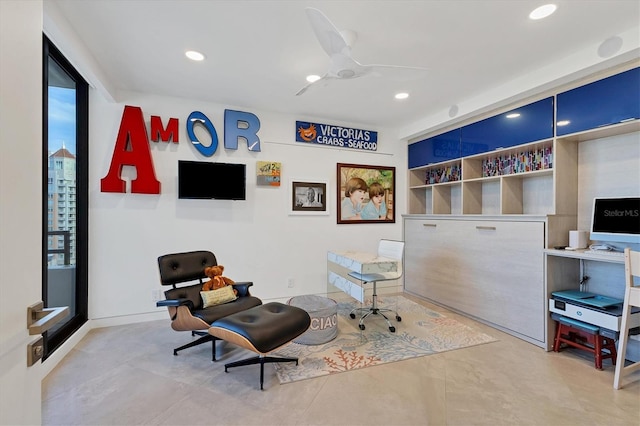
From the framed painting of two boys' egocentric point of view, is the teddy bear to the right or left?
on its right

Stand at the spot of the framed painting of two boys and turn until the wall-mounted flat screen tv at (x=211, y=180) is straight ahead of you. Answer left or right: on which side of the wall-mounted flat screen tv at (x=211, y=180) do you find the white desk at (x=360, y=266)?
left

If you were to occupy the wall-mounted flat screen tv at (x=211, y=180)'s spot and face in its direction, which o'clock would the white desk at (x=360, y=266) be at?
The white desk is roughly at 10 o'clock from the wall-mounted flat screen tv.

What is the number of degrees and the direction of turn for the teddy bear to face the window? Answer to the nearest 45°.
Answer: approximately 135° to its right

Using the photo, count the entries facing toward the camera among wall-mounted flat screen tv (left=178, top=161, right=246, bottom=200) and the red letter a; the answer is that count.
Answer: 2
